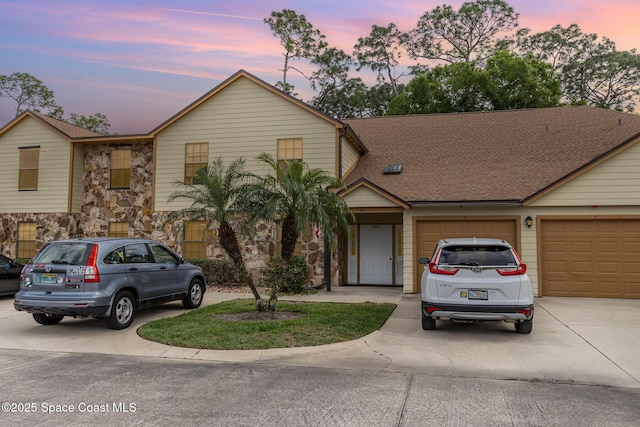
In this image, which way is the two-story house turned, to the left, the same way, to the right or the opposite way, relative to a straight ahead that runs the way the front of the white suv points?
the opposite way

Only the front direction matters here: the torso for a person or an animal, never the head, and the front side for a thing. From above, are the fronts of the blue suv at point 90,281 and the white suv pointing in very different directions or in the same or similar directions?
same or similar directions

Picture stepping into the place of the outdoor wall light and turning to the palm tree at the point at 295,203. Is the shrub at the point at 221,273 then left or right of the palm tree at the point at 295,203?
right

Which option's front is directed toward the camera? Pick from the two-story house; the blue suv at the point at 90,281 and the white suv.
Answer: the two-story house

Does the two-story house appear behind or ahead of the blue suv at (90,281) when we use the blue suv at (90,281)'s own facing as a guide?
ahead

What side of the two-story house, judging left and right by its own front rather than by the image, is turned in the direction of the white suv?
front

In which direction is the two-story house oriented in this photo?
toward the camera

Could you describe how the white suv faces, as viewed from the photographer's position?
facing away from the viewer

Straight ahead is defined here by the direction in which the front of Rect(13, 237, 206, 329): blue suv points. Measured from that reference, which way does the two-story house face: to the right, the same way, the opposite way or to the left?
the opposite way

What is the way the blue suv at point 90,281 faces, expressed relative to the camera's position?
facing away from the viewer and to the right of the viewer

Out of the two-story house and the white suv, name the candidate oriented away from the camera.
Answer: the white suv

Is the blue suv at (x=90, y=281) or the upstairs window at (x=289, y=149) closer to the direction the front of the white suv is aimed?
the upstairs window

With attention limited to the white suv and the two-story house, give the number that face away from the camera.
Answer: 1

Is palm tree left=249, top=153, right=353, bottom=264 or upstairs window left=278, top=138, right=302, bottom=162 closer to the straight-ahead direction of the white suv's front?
the upstairs window
